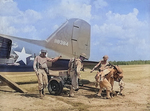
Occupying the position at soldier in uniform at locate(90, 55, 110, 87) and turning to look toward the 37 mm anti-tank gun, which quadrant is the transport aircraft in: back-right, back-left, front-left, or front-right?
front-right

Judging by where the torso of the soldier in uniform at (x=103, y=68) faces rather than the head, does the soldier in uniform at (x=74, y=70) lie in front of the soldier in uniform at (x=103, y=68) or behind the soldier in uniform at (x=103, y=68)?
in front

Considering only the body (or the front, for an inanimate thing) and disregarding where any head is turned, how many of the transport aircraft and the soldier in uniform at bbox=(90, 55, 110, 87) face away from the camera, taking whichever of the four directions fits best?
0

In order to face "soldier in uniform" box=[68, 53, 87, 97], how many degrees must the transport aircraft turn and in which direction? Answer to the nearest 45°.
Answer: approximately 90° to its left

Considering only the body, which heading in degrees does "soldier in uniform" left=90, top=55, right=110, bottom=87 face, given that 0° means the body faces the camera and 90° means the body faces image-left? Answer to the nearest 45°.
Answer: approximately 45°

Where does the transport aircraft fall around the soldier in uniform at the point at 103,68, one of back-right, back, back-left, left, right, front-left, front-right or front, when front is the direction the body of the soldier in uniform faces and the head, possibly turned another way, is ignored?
right

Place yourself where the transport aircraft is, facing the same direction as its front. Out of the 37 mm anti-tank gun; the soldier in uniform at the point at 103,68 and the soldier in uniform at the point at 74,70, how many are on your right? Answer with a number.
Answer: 0

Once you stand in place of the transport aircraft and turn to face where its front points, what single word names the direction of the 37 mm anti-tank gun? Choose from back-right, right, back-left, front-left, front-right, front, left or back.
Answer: left

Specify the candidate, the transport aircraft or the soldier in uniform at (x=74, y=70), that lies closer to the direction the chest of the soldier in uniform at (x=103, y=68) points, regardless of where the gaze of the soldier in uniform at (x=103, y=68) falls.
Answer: the soldier in uniform

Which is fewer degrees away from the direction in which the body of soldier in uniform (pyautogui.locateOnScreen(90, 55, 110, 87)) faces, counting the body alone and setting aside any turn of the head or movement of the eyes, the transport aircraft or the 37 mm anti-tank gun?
the 37 mm anti-tank gun
